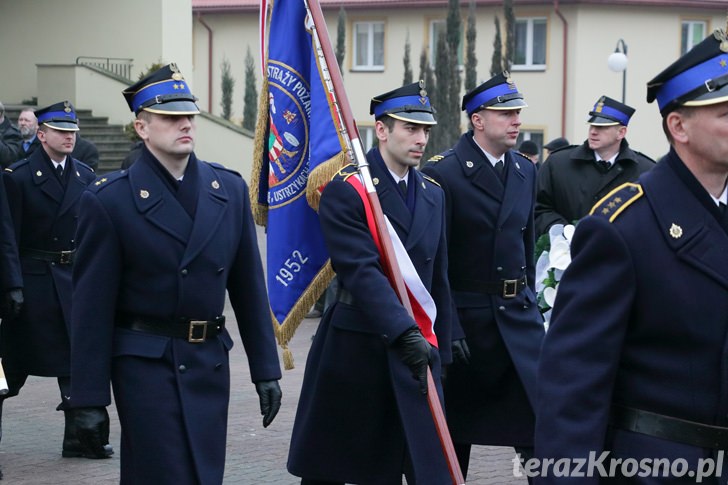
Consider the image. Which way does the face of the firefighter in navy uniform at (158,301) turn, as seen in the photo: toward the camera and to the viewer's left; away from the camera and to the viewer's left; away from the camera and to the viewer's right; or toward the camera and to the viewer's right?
toward the camera and to the viewer's right

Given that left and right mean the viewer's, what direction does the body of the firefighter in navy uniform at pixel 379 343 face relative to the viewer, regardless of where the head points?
facing the viewer and to the right of the viewer

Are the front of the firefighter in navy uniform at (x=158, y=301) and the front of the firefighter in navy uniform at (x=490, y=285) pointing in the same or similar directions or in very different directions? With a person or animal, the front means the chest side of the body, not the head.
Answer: same or similar directions

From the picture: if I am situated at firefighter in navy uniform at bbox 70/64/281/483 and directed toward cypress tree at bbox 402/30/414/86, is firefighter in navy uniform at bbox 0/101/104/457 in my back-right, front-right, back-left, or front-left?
front-left

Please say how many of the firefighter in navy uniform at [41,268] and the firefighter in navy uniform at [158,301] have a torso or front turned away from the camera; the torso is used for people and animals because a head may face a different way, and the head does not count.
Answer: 0

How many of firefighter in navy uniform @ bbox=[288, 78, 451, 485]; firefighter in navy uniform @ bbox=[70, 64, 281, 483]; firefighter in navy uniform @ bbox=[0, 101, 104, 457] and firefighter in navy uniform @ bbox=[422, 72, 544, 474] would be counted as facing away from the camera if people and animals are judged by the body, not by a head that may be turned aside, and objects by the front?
0

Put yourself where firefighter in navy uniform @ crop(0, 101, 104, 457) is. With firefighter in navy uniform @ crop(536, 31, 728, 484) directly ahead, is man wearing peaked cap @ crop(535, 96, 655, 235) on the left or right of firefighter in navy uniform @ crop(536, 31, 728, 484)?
left

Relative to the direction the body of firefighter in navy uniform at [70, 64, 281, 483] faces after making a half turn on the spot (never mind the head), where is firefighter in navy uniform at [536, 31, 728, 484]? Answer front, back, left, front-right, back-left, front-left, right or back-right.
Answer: back

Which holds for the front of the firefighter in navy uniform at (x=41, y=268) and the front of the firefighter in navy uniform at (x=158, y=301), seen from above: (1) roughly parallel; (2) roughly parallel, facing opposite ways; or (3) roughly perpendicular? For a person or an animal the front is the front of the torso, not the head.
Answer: roughly parallel

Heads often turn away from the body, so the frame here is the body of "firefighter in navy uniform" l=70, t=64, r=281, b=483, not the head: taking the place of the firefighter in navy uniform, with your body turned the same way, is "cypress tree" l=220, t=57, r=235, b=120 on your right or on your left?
on your left

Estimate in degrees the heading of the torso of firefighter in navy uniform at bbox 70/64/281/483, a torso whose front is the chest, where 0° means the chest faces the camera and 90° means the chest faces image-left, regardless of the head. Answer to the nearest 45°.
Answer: approximately 315°
